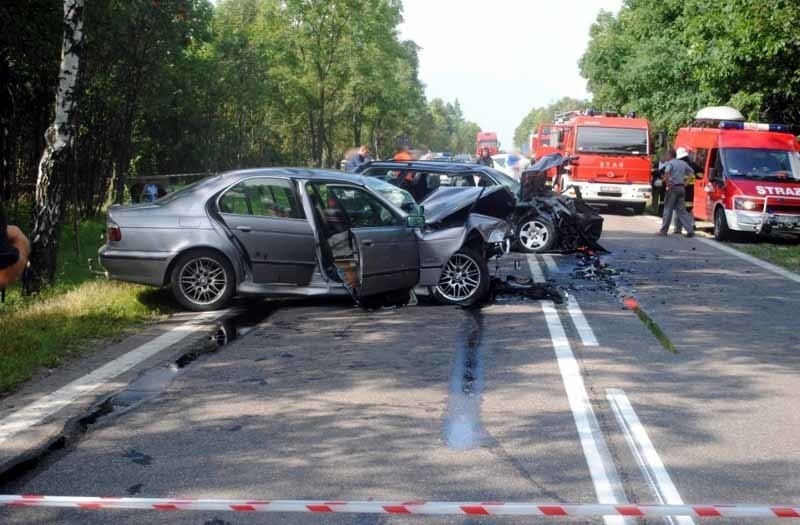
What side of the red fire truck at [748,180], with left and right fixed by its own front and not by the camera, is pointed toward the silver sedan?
right

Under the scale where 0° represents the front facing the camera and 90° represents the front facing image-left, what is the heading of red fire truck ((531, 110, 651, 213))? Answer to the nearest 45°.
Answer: approximately 0°

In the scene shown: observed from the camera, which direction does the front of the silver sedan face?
facing to the right of the viewer

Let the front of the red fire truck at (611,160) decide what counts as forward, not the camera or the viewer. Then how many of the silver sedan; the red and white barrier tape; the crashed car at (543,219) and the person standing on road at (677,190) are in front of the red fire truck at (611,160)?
4

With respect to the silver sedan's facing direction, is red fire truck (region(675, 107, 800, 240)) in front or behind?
in front

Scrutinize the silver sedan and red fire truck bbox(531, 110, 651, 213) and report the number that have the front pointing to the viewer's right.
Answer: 1

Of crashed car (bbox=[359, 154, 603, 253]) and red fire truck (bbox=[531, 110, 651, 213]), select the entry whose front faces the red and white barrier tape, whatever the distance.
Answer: the red fire truck

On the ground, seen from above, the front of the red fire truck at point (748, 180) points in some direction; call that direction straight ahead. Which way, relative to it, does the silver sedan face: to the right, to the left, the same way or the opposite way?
to the left

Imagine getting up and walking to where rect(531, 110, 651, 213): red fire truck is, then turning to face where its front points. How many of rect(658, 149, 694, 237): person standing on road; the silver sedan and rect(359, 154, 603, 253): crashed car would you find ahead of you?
3

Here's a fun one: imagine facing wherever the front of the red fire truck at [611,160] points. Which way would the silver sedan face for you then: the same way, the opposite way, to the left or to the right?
to the left
